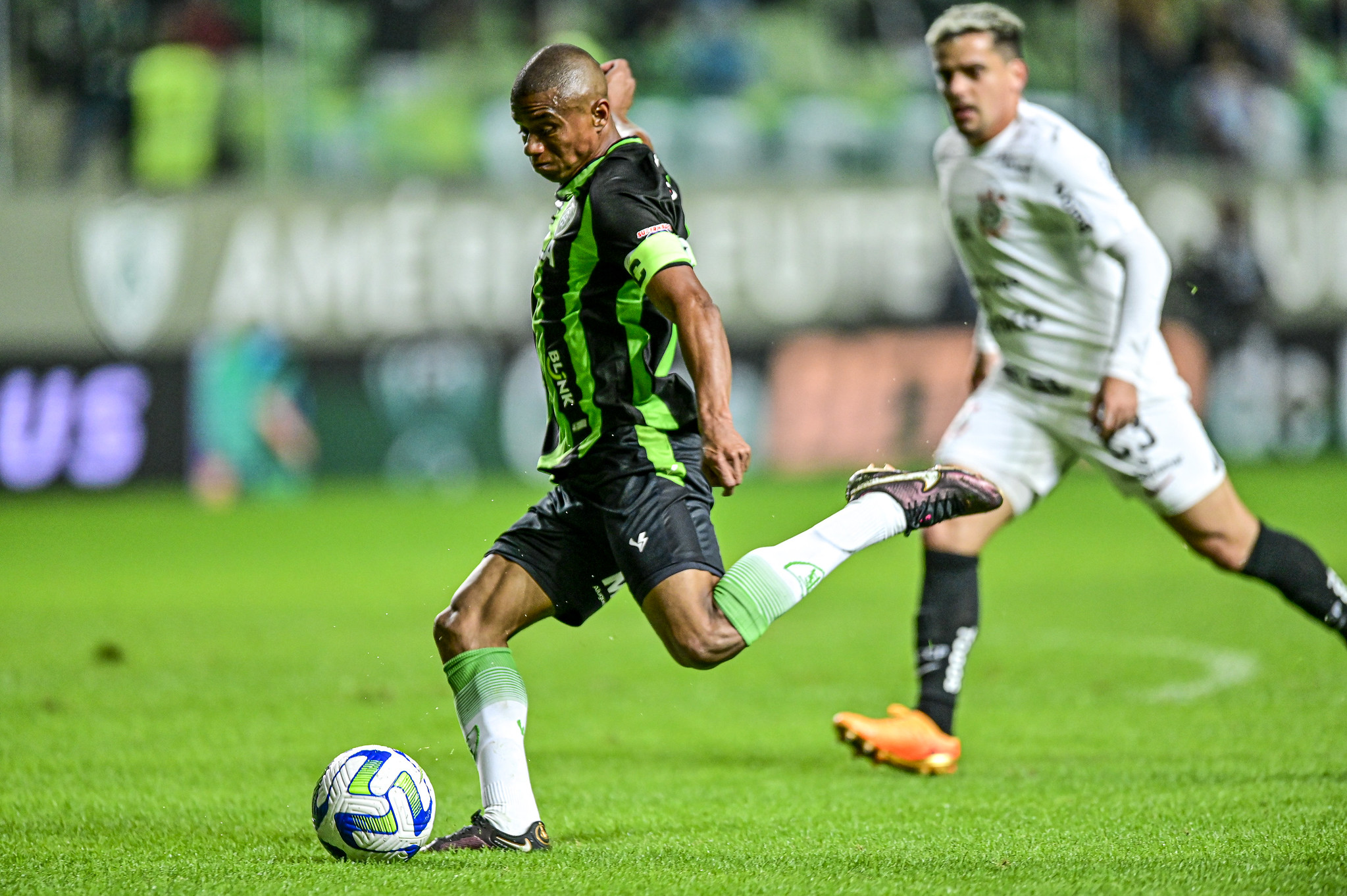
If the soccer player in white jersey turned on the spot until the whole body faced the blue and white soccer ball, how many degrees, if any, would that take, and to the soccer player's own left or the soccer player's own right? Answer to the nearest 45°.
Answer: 0° — they already face it

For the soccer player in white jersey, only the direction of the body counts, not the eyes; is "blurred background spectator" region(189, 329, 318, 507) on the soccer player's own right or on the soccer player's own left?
on the soccer player's own right

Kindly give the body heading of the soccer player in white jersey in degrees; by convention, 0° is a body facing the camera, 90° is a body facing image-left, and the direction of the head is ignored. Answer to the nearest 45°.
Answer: approximately 45°

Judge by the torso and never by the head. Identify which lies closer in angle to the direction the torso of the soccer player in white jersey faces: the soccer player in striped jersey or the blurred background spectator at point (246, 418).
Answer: the soccer player in striped jersey

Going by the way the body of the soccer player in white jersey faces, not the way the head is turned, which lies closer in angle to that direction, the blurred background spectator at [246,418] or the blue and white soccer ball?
the blue and white soccer ball

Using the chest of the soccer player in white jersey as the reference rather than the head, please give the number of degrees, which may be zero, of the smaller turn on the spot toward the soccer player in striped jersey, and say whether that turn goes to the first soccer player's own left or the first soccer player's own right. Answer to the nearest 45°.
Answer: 0° — they already face them
